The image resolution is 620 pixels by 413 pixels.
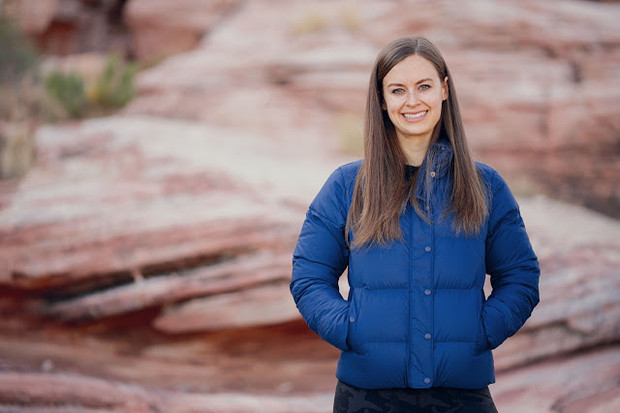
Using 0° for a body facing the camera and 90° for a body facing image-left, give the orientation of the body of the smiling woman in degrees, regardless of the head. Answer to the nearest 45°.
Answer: approximately 0°

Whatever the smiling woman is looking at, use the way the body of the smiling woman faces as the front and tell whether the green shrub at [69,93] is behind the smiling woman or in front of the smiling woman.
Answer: behind

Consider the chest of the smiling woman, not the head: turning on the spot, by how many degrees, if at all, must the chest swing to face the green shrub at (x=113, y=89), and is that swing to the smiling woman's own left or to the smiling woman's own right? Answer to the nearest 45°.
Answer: approximately 135° to the smiling woman's own right
